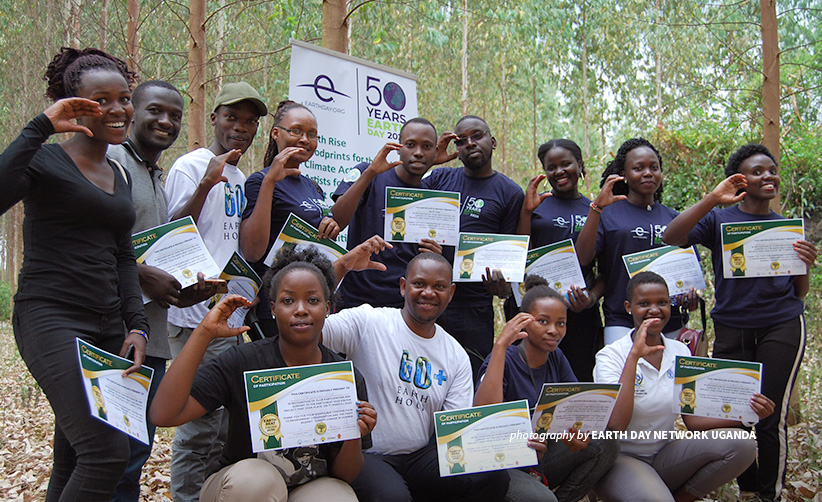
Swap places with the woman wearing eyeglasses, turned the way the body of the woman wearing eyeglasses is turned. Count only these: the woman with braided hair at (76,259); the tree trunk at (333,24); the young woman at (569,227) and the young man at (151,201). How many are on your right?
2

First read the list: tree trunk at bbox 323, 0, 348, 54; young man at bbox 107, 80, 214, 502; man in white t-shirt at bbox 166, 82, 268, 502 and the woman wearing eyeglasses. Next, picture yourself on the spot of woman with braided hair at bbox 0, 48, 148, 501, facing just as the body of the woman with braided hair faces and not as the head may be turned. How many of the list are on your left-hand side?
4

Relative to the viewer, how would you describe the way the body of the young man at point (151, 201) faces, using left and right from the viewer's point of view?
facing the viewer and to the right of the viewer

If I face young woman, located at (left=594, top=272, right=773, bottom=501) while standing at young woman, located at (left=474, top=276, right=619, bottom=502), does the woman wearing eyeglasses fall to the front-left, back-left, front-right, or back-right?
back-left

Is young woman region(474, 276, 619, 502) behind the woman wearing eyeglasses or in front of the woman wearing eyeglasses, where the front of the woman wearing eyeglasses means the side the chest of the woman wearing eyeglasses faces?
in front

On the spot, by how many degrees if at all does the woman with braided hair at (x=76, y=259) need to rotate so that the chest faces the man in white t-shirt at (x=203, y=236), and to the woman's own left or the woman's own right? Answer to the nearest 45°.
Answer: approximately 90° to the woman's own left

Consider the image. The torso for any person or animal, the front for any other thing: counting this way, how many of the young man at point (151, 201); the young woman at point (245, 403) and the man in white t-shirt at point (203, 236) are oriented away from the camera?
0

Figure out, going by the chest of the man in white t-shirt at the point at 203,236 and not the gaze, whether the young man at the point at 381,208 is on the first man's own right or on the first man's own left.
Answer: on the first man's own left

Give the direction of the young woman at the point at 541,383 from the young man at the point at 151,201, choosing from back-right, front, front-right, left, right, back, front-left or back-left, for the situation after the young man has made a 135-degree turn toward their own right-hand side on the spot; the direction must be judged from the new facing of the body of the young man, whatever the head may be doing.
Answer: back

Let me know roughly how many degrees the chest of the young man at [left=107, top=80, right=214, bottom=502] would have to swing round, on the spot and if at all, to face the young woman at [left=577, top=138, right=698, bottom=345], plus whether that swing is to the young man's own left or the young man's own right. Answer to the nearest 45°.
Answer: approximately 45° to the young man's own left

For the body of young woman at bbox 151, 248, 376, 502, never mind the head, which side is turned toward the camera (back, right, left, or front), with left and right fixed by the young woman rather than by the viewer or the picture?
front

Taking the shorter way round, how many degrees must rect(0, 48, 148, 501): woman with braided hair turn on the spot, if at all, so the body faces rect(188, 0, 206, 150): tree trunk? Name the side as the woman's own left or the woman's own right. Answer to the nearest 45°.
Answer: approximately 135° to the woman's own left
